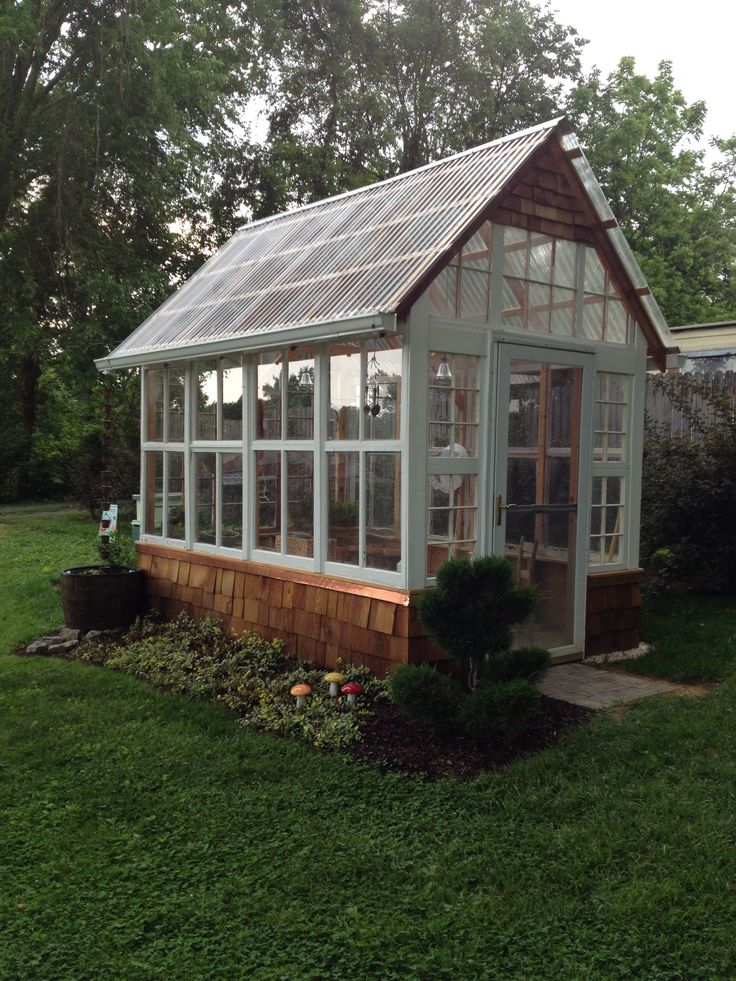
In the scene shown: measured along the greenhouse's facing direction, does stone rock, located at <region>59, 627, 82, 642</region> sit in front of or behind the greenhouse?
behind

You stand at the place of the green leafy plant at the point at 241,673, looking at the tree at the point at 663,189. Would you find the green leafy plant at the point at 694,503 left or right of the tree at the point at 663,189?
right

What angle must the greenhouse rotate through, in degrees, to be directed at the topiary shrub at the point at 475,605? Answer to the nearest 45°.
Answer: approximately 45° to its right

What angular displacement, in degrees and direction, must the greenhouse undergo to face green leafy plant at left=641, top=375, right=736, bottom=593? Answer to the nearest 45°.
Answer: approximately 90° to its left

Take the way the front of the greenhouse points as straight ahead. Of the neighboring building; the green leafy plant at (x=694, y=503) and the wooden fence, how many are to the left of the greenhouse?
3

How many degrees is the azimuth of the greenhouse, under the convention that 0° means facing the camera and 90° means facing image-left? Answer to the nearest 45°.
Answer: approximately 315°

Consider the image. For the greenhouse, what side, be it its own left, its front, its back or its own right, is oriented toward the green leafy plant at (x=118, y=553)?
back
